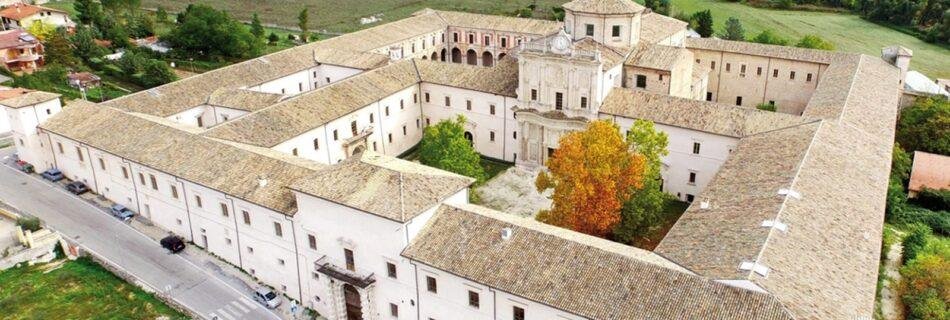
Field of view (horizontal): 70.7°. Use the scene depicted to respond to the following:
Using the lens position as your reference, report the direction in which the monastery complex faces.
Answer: facing the viewer and to the left of the viewer

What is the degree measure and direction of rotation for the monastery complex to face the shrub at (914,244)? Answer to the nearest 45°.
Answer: approximately 135° to its left

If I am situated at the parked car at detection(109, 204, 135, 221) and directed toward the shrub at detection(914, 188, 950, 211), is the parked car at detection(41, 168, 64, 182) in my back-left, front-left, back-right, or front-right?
back-left

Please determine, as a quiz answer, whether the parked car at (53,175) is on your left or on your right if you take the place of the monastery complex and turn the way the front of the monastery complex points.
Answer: on your right

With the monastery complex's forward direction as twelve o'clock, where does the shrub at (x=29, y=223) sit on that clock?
The shrub is roughly at 2 o'clock from the monastery complex.

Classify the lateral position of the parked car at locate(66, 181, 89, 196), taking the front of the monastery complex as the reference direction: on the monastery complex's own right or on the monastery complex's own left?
on the monastery complex's own right

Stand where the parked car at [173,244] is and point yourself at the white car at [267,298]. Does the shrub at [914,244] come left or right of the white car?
left

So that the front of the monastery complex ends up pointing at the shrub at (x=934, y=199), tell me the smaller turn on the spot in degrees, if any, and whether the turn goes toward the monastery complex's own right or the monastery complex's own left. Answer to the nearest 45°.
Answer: approximately 135° to the monastery complex's own left
